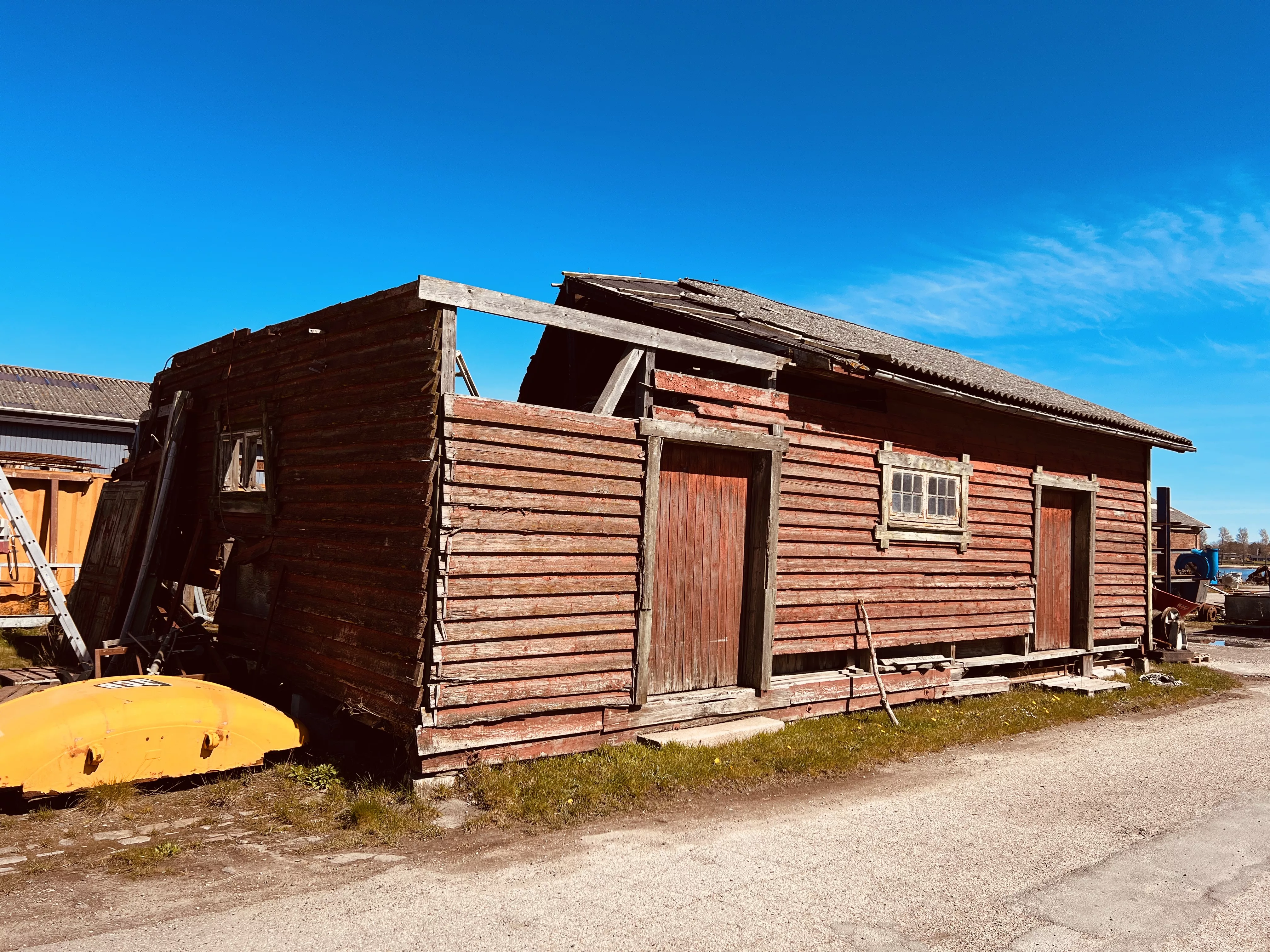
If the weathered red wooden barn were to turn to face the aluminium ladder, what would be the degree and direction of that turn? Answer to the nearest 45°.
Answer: approximately 135° to its right

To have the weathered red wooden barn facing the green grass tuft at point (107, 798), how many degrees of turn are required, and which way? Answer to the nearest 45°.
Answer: approximately 90° to its right

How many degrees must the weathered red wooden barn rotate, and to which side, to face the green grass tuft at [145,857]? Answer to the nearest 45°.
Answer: approximately 90° to its right

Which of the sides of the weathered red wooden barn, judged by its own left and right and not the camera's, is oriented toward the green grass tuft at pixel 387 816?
right

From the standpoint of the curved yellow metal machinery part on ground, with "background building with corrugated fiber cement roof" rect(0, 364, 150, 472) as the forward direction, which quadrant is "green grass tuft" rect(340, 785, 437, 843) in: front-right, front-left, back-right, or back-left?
back-right

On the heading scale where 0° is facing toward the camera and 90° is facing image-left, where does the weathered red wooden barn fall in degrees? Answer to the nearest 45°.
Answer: approximately 315°

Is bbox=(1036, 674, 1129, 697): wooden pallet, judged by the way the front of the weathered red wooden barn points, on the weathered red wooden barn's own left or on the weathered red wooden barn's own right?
on the weathered red wooden barn's own left

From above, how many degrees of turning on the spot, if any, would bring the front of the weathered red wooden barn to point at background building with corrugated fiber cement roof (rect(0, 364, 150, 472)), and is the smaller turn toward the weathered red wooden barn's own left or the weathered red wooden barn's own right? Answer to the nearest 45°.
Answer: approximately 180°

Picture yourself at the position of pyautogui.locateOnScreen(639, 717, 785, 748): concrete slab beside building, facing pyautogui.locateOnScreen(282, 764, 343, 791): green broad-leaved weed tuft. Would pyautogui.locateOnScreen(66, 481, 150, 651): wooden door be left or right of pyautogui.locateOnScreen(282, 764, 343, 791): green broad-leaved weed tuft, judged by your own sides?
right
